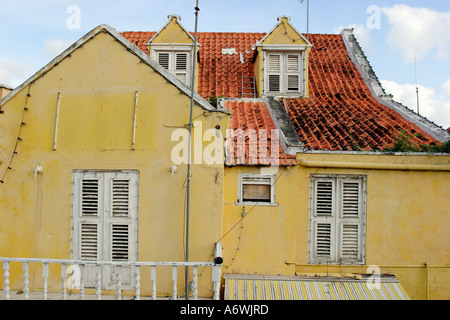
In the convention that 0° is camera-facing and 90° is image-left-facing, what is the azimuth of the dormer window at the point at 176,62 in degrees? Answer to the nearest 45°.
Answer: approximately 0°
